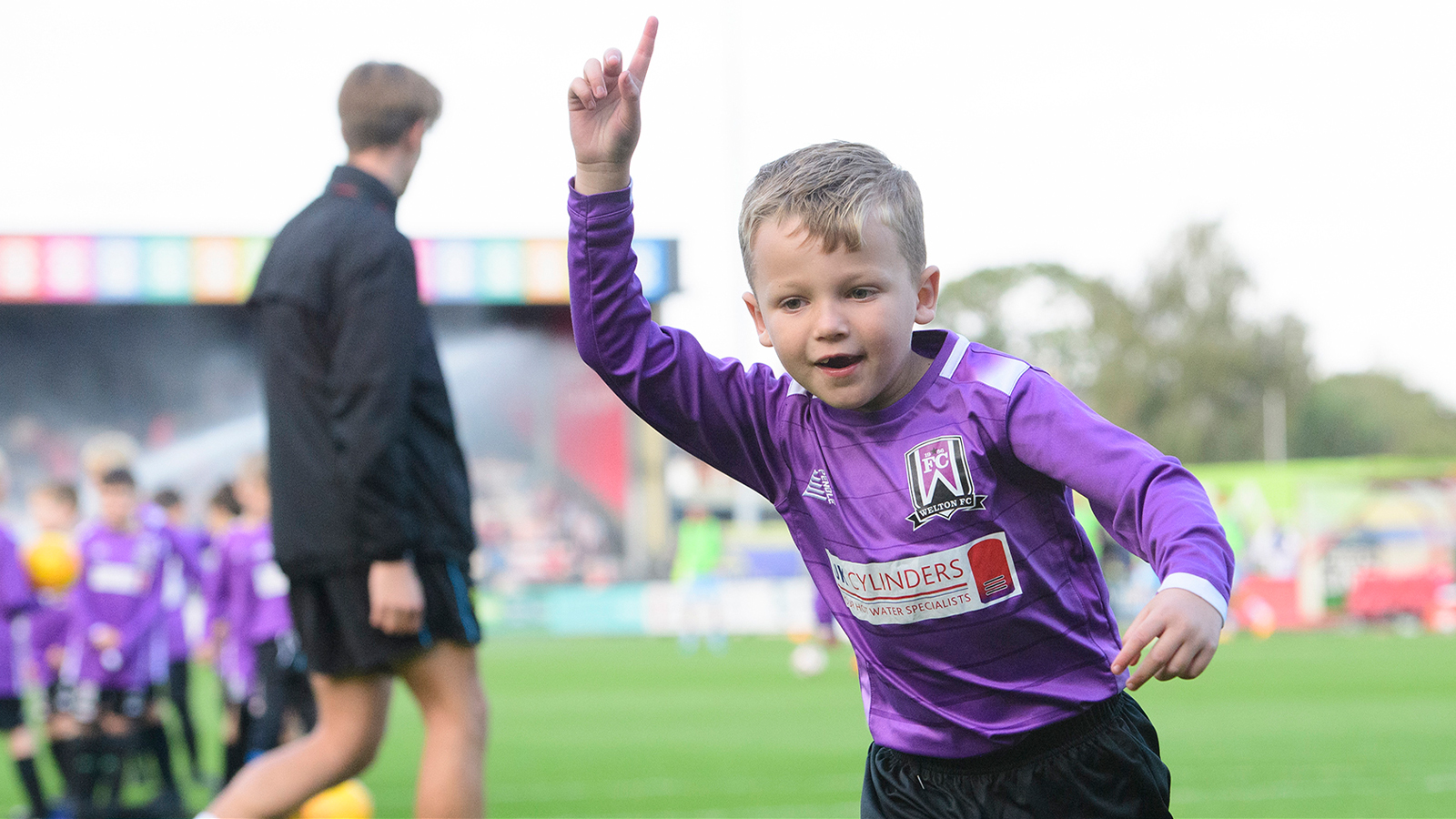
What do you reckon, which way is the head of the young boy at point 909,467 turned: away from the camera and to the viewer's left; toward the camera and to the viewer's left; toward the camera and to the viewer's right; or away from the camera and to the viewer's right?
toward the camera and to the viewer's left

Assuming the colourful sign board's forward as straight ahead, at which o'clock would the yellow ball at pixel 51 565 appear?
The yellow ball is roughly at 12 o'clock from the colourful sign board.

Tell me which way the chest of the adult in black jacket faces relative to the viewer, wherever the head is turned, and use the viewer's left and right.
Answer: facing away from the viewer and to the right of the viewer

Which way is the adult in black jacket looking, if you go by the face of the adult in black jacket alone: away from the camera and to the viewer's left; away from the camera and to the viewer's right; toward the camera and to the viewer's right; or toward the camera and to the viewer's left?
away from the camera and to the viewer's right

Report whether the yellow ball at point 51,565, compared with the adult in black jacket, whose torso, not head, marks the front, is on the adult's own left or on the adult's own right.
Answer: on the adult's own left

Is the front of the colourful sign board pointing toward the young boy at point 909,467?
yes

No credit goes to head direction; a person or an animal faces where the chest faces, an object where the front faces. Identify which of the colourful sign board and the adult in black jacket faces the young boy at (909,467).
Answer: the colourful sign board

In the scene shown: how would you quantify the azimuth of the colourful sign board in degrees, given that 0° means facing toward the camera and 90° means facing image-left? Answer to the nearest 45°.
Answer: approximately 0°

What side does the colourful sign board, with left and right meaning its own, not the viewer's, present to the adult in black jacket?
front

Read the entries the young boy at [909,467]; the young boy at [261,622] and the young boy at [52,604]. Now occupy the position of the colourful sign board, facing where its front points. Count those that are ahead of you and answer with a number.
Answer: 3

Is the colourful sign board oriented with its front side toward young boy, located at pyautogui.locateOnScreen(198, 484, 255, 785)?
yes

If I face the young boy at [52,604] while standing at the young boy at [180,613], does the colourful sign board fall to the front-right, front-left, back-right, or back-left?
back-right

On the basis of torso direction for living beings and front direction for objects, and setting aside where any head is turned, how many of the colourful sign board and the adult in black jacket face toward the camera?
1

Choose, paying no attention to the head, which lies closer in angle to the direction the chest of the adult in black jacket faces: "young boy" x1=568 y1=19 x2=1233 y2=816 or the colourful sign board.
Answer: the colourful sign board
